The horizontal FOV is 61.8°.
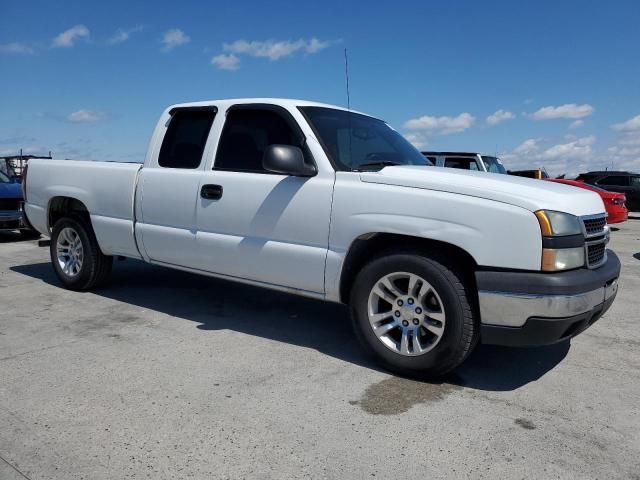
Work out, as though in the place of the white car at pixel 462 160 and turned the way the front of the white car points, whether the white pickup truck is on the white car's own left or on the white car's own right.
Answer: on the white car's own right

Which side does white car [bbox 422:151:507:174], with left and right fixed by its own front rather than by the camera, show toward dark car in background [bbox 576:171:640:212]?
left

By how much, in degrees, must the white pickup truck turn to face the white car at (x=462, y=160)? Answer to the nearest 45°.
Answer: approximately 135° to its left

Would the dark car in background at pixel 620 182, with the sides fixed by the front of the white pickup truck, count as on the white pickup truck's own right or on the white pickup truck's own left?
on the white pickup truck's own left
